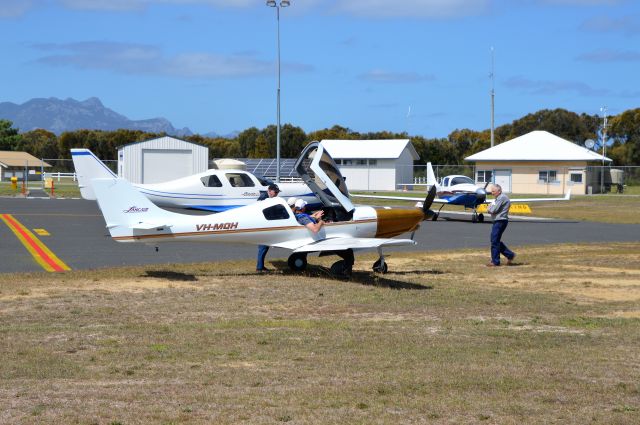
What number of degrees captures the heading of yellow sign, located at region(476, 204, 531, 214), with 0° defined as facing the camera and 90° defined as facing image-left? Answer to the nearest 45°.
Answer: approximately 0°

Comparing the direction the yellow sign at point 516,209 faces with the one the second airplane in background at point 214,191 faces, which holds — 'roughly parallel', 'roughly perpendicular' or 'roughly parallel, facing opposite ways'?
roughly perpendicular

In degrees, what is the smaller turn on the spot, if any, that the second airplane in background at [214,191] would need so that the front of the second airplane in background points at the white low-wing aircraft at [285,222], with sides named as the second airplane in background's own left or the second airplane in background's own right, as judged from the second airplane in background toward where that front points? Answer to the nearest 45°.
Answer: approximately 90° to the second airplane in background's own right

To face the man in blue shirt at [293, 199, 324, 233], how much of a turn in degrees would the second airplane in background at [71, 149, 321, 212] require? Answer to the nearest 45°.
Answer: approximately 90° to its right

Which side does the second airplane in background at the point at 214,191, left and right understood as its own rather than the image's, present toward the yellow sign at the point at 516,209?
front

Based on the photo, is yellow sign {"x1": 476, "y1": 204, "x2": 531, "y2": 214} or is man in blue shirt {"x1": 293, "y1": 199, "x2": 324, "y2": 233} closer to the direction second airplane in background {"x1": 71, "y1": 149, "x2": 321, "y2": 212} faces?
the yellow sign

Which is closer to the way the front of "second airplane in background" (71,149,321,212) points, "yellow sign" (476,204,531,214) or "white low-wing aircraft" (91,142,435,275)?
the yellow sign

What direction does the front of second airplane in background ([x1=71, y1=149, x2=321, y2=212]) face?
to the viewer's right

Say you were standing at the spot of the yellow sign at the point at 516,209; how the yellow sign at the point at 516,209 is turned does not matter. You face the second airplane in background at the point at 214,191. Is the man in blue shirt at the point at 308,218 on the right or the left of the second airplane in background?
left

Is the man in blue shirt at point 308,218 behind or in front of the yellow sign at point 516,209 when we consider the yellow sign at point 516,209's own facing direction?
in front

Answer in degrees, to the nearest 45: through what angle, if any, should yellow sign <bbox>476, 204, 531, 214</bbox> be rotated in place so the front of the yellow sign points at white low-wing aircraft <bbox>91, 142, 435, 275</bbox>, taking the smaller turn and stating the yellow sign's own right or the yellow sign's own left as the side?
0° — it already faces it

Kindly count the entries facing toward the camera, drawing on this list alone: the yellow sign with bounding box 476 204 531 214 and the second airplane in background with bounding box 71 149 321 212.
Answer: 1
